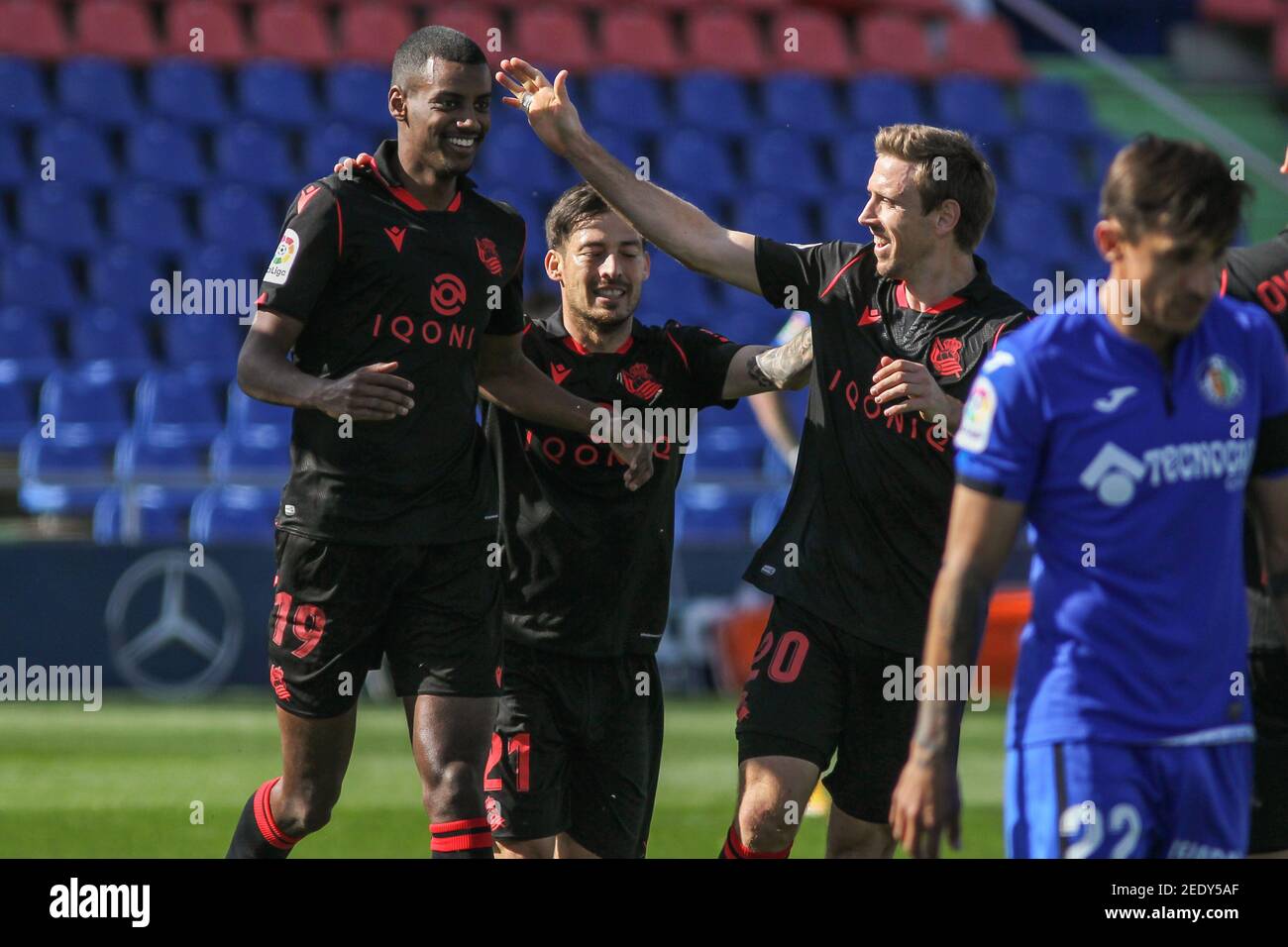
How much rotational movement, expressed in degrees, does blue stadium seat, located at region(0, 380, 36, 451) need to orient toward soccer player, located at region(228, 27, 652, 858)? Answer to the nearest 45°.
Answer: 0° — it already faces them

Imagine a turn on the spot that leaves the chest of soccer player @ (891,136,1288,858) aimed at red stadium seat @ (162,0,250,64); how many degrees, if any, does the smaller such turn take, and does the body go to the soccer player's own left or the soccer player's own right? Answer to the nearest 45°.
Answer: approximately 180°

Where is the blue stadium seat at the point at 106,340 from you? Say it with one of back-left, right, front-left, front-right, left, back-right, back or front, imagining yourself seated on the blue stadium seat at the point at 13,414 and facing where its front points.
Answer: back-left

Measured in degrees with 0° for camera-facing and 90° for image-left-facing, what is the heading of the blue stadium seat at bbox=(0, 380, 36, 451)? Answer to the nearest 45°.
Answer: approximately 0°

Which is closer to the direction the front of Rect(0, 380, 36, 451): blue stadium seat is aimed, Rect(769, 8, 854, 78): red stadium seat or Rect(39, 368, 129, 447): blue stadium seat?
the blue stadium seat

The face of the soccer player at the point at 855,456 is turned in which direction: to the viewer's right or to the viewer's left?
to the viewer's left

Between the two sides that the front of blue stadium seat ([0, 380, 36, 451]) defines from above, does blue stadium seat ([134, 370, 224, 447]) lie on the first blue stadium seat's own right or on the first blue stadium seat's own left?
on the first blue stadium seat's own left

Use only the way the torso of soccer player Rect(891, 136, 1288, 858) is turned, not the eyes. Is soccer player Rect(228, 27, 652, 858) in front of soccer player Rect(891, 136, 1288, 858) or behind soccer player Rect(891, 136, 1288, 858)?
behind

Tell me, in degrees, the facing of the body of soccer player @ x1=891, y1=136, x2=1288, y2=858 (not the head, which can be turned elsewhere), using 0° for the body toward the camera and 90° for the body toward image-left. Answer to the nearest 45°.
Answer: approximately 315°

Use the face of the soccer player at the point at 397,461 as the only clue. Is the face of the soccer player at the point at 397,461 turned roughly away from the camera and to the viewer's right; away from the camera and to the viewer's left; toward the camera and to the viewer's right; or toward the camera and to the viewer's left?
toward the camera and to the viewer's right
